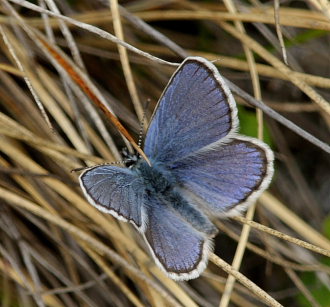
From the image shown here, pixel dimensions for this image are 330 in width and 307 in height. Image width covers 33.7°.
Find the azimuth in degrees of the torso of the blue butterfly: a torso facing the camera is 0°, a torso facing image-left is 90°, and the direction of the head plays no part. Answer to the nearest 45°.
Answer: approximately 135°
